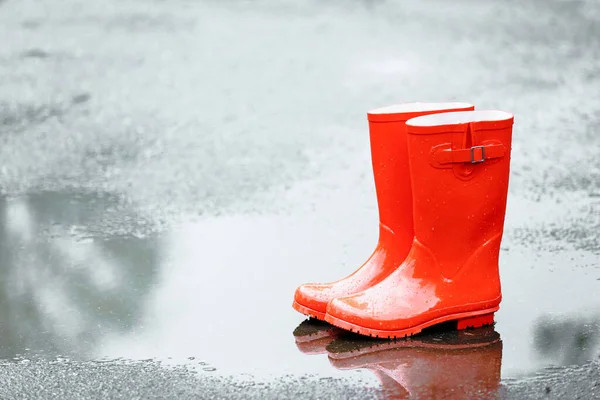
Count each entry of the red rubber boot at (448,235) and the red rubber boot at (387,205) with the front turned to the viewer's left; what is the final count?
2

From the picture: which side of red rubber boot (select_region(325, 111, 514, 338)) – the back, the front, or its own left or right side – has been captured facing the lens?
left

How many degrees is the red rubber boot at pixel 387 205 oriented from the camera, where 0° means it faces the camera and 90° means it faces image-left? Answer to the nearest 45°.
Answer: approximately 90°
